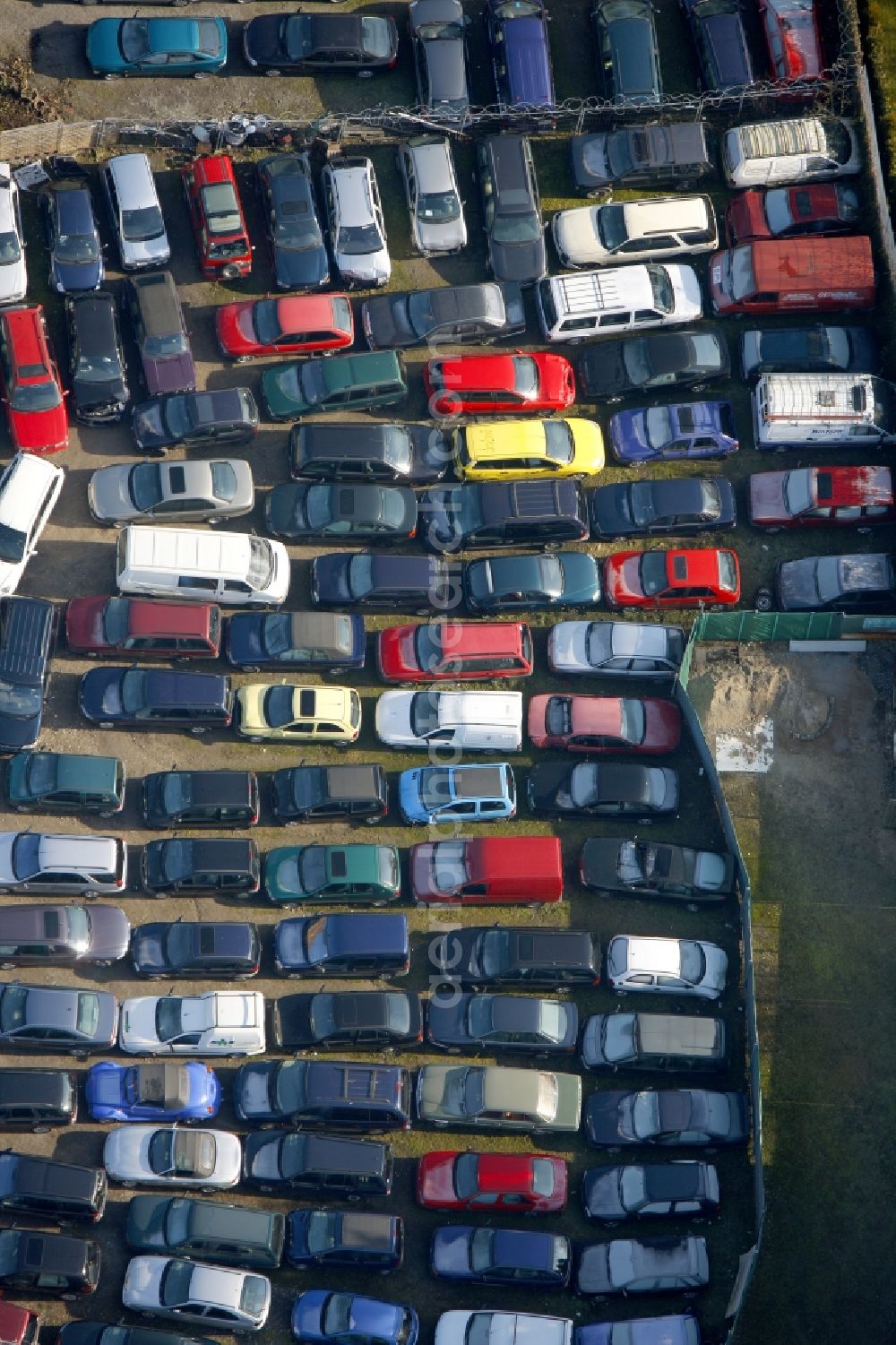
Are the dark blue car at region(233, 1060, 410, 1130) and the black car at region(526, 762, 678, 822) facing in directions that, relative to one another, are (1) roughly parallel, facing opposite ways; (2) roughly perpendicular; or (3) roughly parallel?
roughly parallel

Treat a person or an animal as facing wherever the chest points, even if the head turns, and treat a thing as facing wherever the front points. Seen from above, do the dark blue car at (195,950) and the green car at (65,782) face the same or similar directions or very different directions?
same or similar directions

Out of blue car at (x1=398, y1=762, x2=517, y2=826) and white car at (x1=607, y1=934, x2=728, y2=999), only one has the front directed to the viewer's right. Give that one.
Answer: the white car

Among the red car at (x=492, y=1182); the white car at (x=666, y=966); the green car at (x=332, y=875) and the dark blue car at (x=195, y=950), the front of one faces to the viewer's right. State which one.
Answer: the white car

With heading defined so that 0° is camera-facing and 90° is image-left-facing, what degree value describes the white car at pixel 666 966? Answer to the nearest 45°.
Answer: approximately 270°

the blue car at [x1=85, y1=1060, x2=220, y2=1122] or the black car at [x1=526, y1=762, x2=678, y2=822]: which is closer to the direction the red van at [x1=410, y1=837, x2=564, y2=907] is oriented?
the blue car

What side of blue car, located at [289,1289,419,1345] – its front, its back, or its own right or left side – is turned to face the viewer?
left

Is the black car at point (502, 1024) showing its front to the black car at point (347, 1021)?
yes

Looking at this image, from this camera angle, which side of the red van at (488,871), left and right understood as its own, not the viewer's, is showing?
left

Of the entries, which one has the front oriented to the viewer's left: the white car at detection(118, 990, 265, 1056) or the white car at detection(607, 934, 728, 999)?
the white car at detection(118, 990, 265, 1056)

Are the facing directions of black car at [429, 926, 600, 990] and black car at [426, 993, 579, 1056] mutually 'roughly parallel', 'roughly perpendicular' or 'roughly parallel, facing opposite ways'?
roughly parallel

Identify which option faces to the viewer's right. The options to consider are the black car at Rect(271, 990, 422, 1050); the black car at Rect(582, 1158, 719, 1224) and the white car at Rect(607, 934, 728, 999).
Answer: the white car

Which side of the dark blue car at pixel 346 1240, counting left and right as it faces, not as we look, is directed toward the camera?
left

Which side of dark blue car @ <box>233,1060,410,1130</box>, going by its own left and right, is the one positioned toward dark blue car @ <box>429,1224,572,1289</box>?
back

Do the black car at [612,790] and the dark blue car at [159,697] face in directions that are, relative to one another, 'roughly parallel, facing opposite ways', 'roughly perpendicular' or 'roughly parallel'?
roughly parallel

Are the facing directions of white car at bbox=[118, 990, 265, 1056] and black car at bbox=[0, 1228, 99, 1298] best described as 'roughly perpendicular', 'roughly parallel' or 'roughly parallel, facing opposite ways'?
roughly parallel

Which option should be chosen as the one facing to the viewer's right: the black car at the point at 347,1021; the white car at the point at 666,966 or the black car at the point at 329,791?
the white car

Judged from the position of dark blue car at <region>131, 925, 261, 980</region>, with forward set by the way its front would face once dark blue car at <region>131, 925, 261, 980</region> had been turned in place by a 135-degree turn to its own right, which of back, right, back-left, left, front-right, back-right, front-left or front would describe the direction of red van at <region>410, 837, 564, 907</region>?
front-right

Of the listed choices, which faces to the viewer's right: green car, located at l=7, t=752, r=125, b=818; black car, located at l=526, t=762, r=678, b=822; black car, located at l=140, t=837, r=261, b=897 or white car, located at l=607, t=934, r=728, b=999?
the white car
